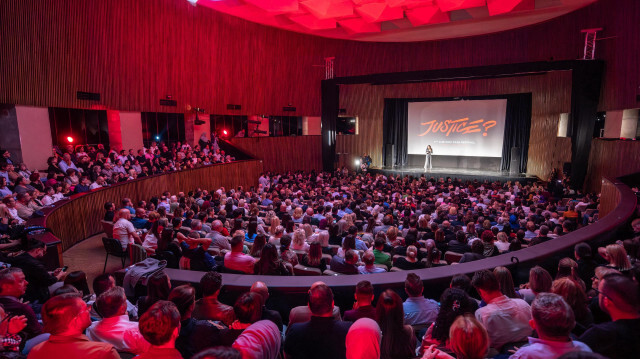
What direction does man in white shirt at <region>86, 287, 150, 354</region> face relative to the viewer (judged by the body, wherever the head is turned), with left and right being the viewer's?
facing away from the viewer and to the right of the viewer

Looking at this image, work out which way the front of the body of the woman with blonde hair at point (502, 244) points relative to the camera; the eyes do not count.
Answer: away from the camera

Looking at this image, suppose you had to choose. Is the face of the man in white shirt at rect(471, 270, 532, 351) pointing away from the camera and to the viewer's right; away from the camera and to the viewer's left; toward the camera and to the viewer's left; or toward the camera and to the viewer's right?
away from the camera and to the viewer's left

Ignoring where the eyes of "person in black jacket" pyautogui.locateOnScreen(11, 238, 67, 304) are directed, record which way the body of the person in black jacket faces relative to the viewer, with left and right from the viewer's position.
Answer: facing to the right of the viewer

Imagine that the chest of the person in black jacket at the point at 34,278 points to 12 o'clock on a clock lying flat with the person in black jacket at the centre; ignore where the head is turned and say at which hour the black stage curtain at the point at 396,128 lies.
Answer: The black stage curtain is roughly at 11 o'clock from the person in black jacket.

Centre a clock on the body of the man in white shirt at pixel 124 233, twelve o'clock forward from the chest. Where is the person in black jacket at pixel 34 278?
The person in black jacket is roughly at 5 o'clock from the man in white shirt.

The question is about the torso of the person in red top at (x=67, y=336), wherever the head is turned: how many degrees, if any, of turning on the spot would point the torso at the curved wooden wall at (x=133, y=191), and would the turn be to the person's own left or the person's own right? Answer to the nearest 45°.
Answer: approximately 45° to the person's own left

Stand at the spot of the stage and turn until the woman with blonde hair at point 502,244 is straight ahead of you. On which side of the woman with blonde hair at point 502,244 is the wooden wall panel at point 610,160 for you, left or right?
left

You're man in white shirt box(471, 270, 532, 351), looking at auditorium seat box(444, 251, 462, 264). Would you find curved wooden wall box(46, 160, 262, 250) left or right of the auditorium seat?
left

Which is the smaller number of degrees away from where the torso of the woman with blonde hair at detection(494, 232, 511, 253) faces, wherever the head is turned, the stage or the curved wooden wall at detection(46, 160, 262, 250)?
the stage

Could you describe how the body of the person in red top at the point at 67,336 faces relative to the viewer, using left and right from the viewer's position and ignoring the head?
facing away from the viewer and to the right of the viewer

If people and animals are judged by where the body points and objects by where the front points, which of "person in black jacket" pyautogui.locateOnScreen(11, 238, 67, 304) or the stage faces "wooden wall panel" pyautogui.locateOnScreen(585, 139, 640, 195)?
the person in black jacket

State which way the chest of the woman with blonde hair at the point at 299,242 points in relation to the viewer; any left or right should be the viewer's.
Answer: facing away from the viewer and to the right of the viewer
